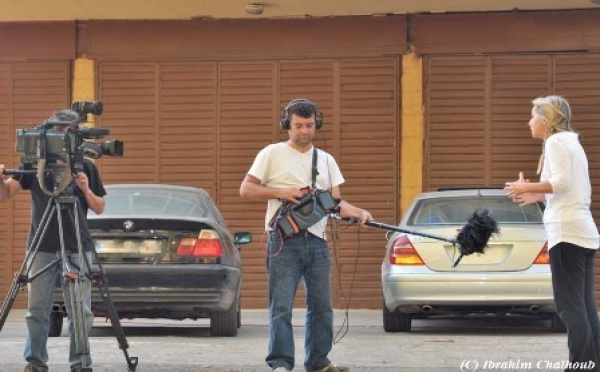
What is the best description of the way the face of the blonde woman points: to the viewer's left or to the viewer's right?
to the viewer's left

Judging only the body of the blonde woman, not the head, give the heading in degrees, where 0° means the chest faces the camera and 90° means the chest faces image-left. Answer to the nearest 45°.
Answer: approximately 90°

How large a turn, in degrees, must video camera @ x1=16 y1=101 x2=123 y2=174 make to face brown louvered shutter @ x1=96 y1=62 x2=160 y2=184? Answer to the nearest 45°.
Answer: approximately 90° to its left

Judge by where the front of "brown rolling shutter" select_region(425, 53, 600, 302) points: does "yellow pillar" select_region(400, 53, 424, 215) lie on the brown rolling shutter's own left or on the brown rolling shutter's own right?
on the brown rolling shutter's own right

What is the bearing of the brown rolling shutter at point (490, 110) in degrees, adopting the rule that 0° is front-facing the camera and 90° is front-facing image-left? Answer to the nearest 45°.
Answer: approximately 0°

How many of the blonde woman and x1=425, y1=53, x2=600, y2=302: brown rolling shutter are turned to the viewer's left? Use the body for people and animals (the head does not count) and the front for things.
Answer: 1

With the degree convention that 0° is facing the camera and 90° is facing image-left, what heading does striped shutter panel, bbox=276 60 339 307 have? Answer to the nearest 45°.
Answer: approximately 0°

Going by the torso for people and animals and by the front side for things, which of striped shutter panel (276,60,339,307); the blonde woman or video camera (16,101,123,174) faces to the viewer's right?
the video camera

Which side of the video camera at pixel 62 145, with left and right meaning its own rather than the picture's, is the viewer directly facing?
right

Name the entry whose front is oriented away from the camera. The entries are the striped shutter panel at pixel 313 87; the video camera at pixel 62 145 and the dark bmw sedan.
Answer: the dark bmw sedan

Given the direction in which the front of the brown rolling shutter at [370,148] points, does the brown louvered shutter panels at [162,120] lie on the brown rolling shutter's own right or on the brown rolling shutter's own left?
on the brown rolling shutter's own right
